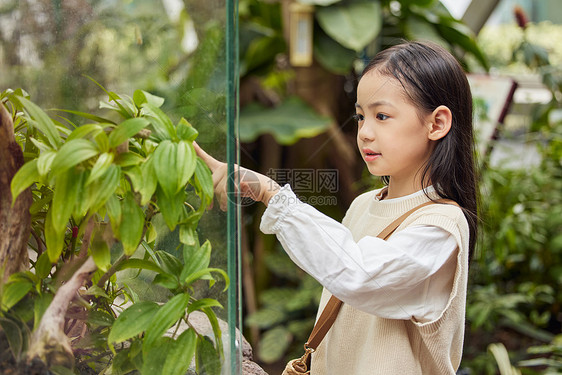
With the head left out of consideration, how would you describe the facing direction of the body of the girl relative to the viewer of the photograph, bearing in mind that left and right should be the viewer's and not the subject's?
facing the viewer and to the left of the viewer

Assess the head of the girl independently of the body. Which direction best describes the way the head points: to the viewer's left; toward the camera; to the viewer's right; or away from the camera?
to the viewer's left
